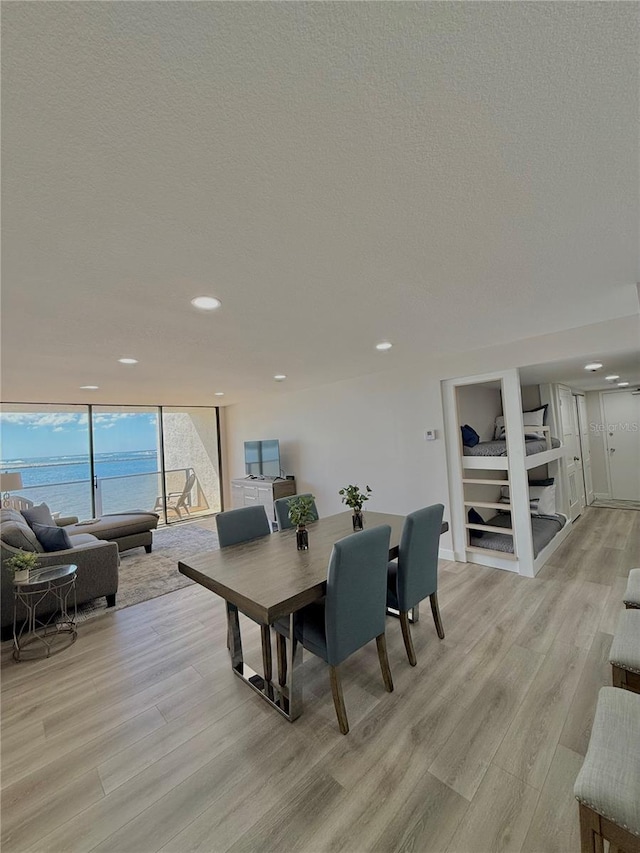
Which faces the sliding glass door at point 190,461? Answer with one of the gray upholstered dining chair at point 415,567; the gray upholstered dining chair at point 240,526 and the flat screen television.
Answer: the gray upholstered dining chair at point 415,567

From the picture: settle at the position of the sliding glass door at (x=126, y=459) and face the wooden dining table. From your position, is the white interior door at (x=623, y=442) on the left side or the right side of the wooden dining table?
left

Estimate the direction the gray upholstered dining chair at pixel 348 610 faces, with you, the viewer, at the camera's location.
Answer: facing away from the viewer and to the left of the viewer

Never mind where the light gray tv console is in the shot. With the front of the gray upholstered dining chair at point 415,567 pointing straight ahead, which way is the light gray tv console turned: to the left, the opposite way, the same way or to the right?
to the left

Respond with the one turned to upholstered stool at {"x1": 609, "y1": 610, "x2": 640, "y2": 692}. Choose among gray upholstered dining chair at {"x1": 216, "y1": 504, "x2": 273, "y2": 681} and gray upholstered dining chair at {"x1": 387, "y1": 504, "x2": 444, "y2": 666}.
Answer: gray upholstered dining chair at {"x1": 216, "y1": 504, "x2": 273, "y2": 681}

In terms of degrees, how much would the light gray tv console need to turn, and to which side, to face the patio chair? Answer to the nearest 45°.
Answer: approximately 90° to its right

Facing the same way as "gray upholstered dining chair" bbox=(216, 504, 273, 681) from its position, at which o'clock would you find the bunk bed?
The bunk bed is roughly at 10 o'clock from the gray upholstered dining chair.

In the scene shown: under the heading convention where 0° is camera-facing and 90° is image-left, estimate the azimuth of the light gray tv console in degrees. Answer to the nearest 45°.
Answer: approximately 45°

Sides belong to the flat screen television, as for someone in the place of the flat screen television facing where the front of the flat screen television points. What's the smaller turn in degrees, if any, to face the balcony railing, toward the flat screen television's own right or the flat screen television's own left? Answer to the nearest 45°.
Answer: approximately 45° to the flat screen television's own right

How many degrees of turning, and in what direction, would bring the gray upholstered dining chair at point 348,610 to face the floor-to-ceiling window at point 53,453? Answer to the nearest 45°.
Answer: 0° — it already faces it

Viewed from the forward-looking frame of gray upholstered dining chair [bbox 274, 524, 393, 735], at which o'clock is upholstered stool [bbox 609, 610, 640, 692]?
The upholstered stool is roughly at 5 o'clock from the gray upholstered dining chair.

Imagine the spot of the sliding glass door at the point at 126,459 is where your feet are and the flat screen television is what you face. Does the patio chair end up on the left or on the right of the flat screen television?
left
